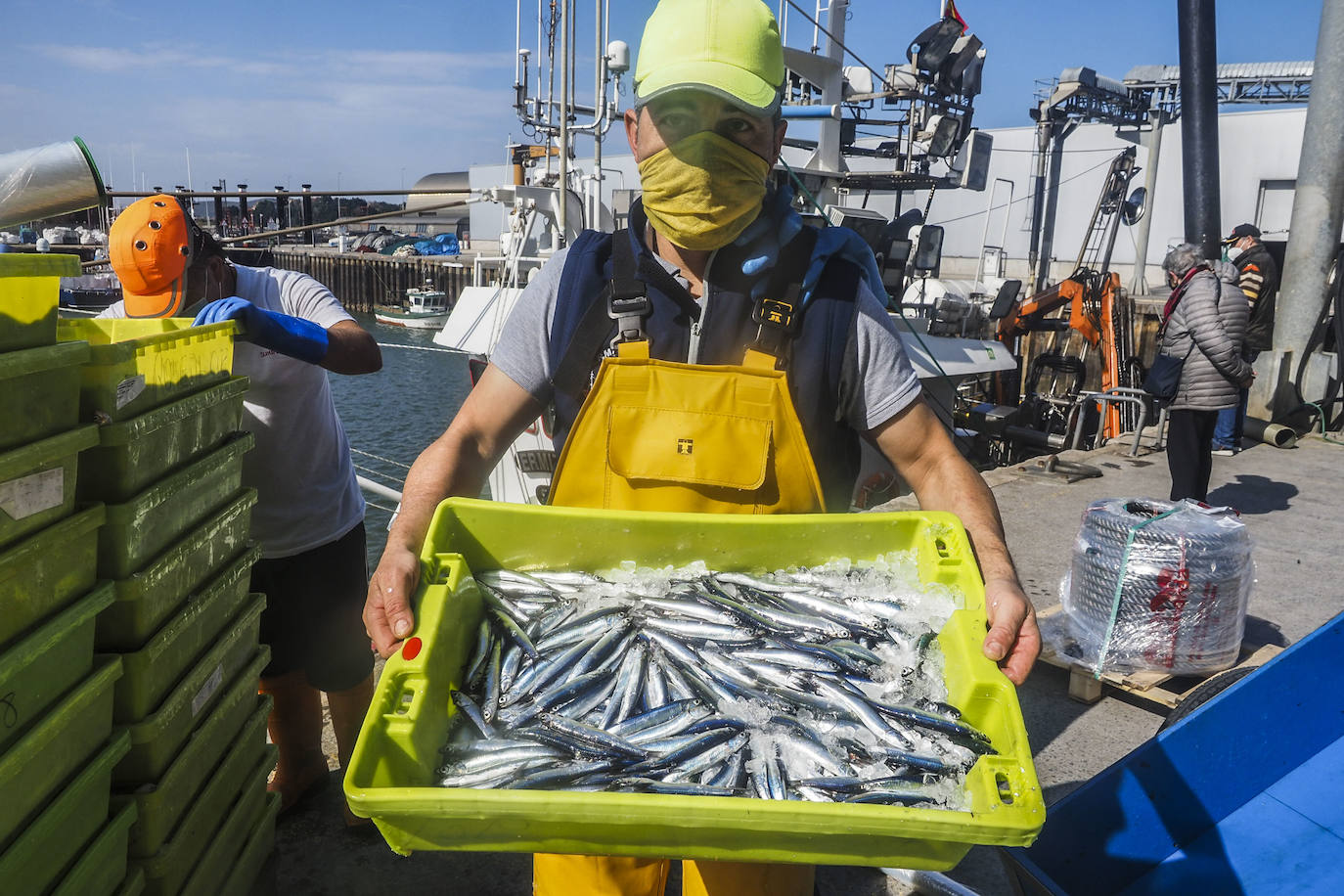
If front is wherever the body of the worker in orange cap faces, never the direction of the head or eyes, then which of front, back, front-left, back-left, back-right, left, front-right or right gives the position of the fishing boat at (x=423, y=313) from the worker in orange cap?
back-right

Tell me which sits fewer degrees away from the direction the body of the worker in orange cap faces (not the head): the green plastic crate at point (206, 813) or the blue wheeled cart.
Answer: the green plastic crate

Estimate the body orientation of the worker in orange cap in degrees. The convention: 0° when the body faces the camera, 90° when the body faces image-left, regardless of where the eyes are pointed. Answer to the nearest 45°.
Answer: approximately 45°

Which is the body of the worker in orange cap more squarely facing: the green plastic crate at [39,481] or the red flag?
the green plastic crate

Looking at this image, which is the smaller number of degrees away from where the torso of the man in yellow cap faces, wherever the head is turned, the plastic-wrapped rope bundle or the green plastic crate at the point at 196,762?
the green plastic crate

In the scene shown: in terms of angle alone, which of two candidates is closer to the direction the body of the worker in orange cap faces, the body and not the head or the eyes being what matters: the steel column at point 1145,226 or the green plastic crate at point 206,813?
the green plastic crate
